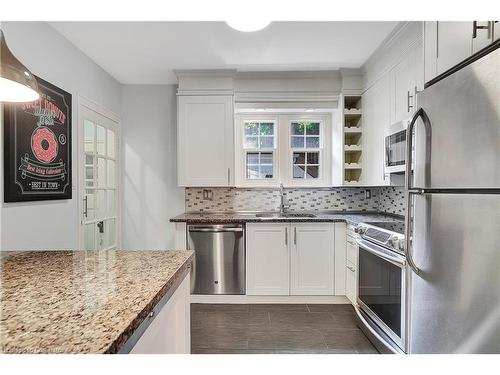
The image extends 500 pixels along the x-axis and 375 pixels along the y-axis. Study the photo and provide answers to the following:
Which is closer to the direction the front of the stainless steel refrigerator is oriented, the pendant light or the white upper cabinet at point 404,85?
the pendant light

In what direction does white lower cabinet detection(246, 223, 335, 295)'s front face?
toward the camera

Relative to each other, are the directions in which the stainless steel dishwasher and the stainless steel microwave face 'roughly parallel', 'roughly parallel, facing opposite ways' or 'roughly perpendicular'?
roughly perpendicular

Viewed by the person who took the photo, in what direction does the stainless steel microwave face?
facing the viewer and to the left of the viewer

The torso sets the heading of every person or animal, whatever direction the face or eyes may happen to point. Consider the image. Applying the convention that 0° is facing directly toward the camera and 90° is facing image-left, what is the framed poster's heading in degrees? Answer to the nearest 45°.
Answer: approximately 315°

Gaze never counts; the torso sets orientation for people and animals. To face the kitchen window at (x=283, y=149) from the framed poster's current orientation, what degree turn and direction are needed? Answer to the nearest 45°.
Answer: approximately 45° to its left

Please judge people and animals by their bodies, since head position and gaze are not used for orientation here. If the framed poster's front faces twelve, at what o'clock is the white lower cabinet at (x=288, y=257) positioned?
The white lower cabinet is roughly at 11 o'clock from the framed poster.

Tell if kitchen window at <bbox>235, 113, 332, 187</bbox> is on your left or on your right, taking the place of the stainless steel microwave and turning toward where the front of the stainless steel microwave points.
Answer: on your right

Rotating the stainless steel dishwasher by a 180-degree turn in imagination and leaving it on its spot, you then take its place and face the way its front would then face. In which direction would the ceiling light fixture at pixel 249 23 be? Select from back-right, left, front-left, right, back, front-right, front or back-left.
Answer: back

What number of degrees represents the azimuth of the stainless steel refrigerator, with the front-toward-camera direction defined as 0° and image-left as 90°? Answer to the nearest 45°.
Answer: approximately 45°

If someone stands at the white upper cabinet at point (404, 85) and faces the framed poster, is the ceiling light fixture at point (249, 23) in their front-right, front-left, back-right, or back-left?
front-left

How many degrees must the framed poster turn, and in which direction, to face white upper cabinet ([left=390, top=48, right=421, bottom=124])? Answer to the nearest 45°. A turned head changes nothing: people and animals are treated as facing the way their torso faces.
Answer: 0° — it already faces it

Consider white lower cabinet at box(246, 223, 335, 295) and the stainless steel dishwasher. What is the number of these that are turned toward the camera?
2

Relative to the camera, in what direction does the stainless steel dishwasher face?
facing the viewer

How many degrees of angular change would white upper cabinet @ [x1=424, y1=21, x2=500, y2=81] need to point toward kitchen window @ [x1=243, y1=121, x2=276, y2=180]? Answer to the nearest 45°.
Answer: approximately 90° to its right

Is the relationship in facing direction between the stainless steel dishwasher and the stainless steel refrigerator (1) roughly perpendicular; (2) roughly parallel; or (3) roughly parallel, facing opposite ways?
roughly perpendicular

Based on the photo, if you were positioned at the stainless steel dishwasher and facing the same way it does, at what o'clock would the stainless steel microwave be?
The stainless steel microwave is roughly at 10 o'clock from the stainless steel dishwasher.

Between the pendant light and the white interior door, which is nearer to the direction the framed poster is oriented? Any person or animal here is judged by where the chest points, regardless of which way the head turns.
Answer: the pendant light
